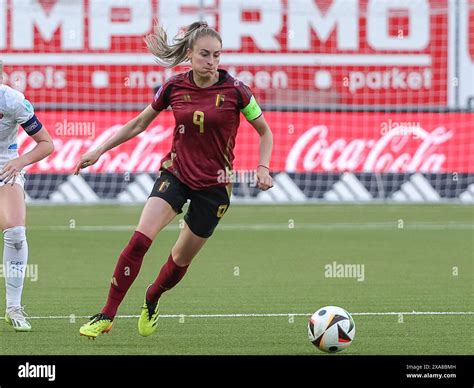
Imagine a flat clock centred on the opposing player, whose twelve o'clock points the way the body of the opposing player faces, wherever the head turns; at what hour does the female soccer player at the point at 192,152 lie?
The female soccer player is roughly at 10 o'clock from the opposing player.

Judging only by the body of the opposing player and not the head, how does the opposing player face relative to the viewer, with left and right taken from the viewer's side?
facing the viewer

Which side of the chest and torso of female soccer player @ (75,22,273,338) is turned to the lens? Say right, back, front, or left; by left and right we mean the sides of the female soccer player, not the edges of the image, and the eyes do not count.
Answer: front

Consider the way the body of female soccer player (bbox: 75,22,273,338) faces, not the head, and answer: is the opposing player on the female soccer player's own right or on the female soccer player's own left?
on the female soccer player's own right

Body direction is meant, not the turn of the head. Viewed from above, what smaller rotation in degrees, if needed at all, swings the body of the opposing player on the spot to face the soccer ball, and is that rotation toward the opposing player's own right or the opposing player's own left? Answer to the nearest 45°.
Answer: approximately 45° to the opposing player's own left
